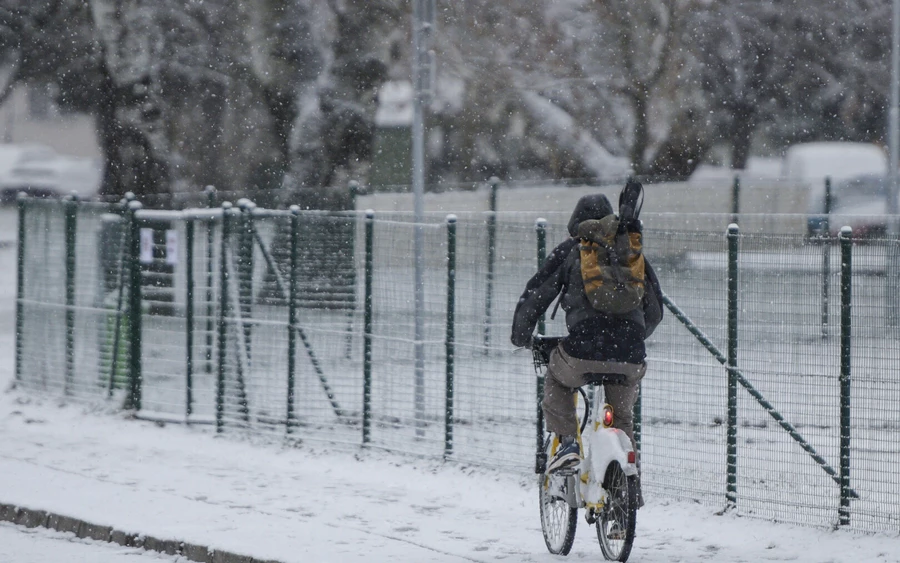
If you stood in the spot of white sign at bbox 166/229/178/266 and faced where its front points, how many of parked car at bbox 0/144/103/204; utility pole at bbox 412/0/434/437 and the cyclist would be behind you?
1

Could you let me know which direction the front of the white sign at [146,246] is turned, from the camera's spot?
facing the viewer

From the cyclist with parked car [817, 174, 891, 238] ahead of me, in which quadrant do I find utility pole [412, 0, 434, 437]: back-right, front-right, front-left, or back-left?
front-left

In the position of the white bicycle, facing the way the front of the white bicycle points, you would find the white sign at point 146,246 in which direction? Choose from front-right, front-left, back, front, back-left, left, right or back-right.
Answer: front

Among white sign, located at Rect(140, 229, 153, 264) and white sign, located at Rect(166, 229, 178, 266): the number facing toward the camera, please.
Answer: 2

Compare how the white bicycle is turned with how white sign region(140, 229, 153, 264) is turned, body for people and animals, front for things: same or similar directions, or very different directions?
very different directions

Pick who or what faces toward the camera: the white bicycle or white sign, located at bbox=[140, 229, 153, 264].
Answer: the white sign

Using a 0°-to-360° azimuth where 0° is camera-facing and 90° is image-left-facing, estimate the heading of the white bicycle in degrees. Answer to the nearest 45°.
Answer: approximately 135°

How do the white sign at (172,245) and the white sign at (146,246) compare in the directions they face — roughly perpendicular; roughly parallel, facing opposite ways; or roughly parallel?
roughly parallel

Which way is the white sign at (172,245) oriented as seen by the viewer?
toward the camera

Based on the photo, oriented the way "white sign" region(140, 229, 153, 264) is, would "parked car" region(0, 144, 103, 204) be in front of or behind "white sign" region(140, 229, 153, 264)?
behind
